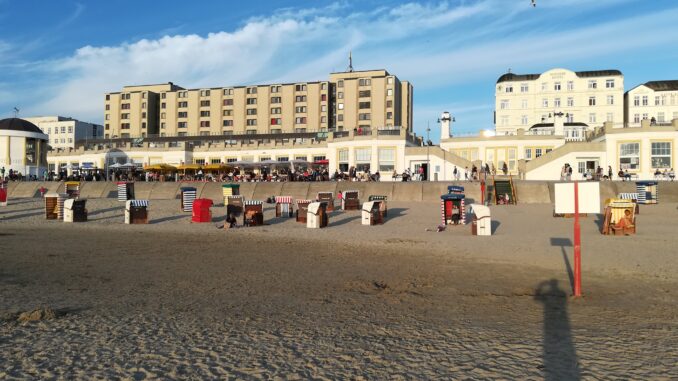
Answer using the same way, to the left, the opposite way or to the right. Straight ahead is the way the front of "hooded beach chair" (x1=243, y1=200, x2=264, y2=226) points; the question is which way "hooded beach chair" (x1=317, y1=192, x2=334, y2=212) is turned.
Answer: the same way

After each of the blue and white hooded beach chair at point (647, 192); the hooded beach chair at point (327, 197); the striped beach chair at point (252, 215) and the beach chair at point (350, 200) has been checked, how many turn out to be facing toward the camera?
4

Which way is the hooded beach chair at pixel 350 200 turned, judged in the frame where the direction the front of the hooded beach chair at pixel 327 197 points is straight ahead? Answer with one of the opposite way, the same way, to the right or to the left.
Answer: the same way

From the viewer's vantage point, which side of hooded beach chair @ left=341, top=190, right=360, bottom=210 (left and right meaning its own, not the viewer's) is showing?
front

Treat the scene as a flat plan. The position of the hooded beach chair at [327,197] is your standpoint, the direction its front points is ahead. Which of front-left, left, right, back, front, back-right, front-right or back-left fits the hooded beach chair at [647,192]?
left

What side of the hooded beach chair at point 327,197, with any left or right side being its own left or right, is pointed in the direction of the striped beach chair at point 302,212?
front

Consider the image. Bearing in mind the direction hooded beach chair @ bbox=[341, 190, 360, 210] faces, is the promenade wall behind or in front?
behind

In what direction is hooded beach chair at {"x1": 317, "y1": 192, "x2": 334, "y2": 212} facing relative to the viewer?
toward the camera

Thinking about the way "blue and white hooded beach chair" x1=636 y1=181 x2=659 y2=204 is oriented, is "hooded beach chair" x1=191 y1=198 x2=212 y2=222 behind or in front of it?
in front

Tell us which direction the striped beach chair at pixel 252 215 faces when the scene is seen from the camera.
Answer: facing the viewer

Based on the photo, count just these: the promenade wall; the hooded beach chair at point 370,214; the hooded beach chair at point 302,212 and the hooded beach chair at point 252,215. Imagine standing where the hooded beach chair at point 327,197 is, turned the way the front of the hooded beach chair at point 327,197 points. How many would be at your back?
1

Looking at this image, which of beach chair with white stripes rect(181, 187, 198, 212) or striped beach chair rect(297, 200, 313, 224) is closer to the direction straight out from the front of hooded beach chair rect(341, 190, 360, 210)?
the striped beach chair

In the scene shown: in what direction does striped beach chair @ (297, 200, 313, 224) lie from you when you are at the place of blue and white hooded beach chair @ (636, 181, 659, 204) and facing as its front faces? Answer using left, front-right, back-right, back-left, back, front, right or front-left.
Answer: front-right

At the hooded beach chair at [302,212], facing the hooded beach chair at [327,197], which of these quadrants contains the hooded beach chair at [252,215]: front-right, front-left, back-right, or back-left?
back-left

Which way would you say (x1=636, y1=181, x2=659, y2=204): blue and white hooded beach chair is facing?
toward the camera

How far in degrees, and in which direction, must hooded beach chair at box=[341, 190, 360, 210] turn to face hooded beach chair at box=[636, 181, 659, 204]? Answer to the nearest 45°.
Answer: approximately 90° to its left

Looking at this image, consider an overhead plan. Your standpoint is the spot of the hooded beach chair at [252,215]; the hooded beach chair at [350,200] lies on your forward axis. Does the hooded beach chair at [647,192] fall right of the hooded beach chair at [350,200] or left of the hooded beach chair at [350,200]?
right
